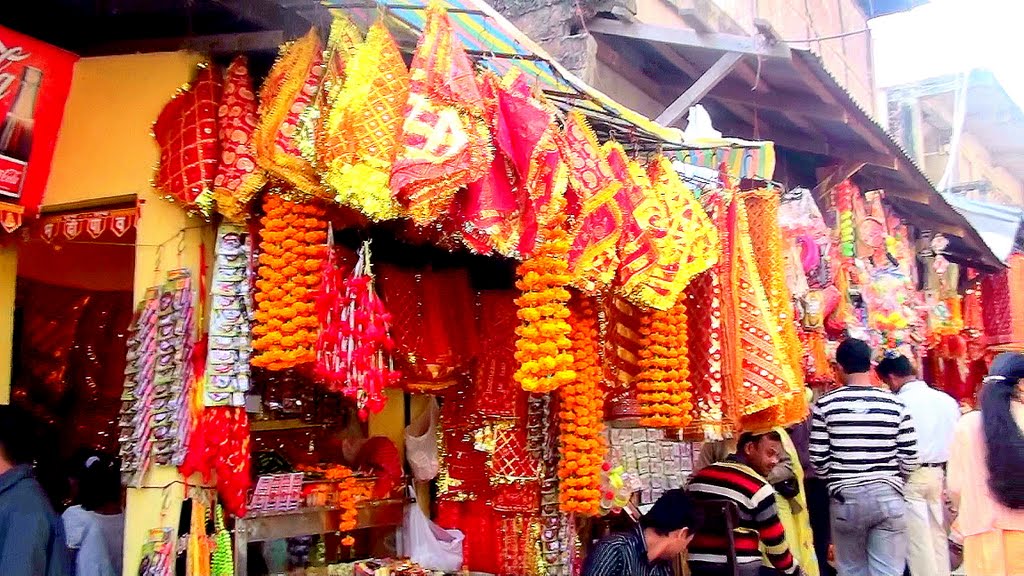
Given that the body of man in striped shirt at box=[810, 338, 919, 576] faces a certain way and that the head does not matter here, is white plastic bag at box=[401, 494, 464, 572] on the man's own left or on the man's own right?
on the man's own left

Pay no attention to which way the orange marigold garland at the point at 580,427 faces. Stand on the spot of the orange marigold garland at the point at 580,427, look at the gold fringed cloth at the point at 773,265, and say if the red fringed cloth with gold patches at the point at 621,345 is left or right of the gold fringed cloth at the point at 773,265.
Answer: left

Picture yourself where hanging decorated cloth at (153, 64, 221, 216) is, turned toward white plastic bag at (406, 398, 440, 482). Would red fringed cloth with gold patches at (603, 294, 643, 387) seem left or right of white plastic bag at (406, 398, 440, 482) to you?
right

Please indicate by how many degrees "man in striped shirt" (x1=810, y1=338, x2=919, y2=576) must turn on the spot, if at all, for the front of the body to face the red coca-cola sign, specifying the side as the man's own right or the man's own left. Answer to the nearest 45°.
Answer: approximately 135° to the man's own left

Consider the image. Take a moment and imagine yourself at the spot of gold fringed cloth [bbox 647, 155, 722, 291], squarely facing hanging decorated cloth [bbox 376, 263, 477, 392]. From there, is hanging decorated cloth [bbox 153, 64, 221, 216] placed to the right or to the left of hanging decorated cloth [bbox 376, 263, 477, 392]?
left

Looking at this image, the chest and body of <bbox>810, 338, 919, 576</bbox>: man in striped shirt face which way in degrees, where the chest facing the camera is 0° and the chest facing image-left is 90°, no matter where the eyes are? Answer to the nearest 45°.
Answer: approximately 180°

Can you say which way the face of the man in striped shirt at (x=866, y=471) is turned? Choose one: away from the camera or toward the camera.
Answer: away from the camera

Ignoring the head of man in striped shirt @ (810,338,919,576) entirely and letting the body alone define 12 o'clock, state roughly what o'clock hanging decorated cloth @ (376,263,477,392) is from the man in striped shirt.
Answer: The hanging decorated cloth is roughly at 8 o'clock from the man in striped shirt.
